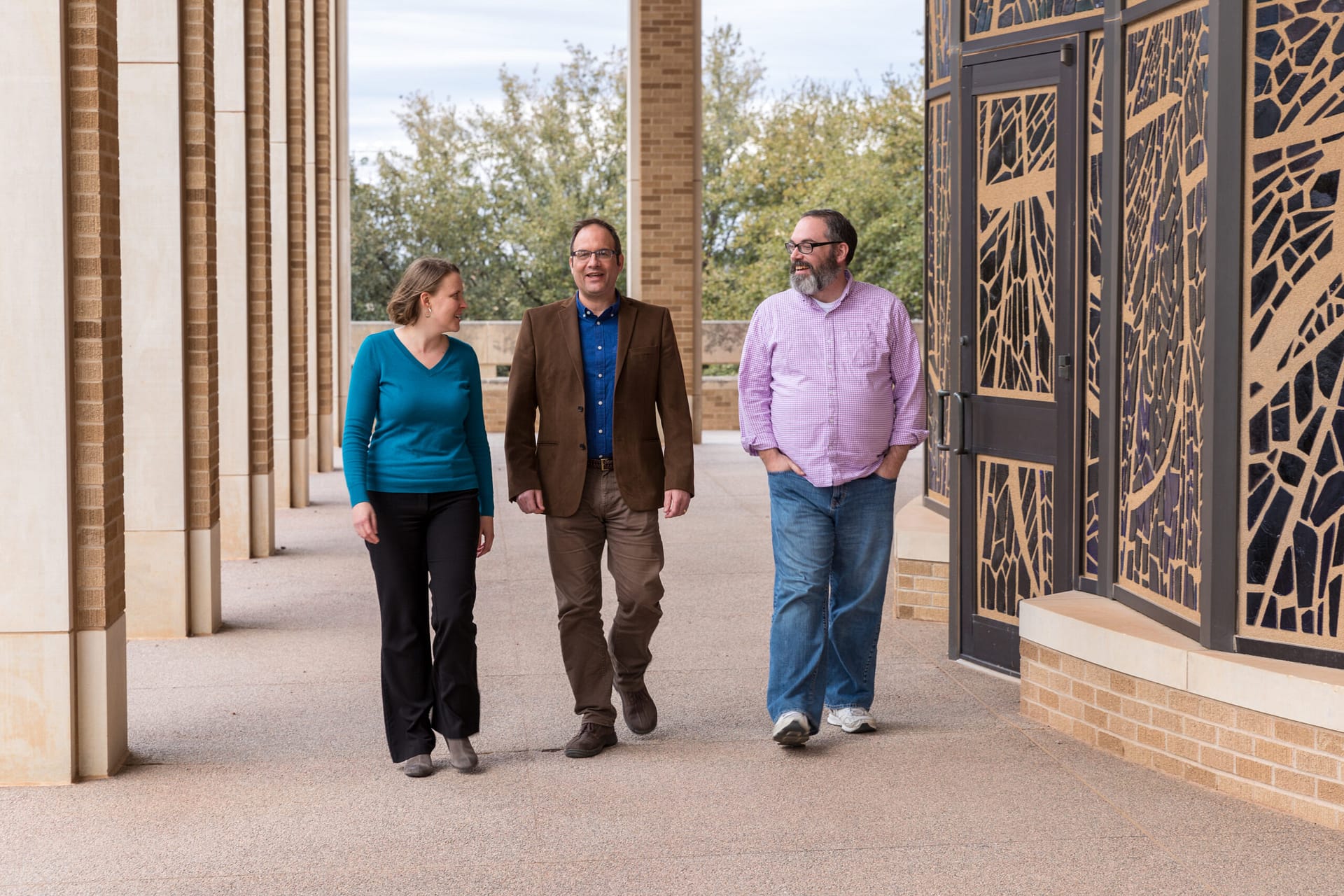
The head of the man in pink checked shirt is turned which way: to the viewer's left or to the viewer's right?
to the viewer's left

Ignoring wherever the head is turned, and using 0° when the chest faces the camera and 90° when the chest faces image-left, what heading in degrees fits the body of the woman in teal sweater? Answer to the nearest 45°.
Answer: approximately 0°

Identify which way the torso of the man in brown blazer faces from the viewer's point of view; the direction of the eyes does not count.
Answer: toward the camera

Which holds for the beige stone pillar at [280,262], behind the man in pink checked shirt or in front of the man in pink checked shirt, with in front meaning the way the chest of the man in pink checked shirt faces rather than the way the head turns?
behind

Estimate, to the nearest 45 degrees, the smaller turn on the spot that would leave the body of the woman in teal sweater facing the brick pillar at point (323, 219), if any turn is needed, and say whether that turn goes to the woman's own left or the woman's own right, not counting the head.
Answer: approximately 180°

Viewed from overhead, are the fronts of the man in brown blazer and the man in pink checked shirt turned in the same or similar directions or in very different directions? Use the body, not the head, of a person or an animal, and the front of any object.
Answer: same or similar directions

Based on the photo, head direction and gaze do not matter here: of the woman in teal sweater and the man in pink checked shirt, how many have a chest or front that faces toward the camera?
2

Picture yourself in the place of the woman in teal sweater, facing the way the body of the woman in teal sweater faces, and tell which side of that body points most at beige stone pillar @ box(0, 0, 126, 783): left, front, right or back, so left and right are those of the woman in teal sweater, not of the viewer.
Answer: right

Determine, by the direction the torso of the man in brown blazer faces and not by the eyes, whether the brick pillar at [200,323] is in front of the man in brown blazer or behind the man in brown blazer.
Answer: behind

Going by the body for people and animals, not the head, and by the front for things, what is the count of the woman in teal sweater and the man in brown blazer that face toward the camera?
2

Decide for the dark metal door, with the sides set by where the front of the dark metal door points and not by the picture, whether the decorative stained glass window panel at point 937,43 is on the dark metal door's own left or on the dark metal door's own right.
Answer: on the dark metal door's own right

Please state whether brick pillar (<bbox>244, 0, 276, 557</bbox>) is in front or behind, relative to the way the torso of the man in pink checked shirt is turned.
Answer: behind

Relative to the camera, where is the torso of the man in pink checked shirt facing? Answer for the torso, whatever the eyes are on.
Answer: toward the camera

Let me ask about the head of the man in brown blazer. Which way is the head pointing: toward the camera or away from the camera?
toward the camera
